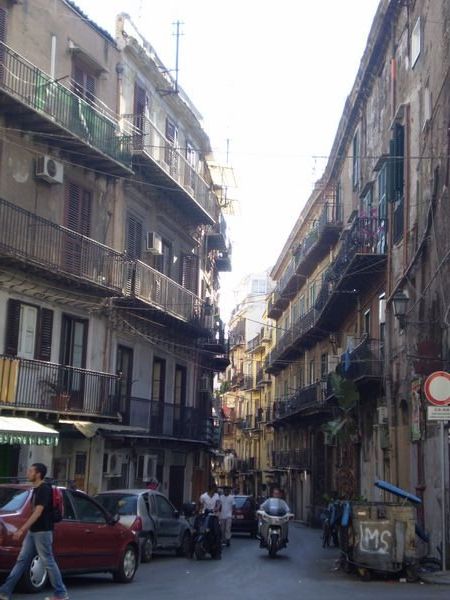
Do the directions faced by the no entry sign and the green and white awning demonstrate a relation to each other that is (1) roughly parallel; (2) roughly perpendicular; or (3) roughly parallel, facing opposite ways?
roughly perpendicular

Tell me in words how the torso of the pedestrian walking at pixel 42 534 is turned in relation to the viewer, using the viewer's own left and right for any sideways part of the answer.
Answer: facing to the left of the viewer

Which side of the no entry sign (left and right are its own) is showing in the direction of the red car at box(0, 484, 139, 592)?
right

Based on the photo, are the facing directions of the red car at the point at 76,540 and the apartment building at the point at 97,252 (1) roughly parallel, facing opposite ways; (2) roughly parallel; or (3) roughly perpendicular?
roughly perpendicular

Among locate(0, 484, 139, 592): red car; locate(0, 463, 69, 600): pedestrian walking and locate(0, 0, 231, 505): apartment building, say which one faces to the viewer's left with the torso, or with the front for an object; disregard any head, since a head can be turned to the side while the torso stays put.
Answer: the pedestrian walking

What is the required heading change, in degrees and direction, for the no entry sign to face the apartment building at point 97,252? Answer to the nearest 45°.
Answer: approximately 135° to its right

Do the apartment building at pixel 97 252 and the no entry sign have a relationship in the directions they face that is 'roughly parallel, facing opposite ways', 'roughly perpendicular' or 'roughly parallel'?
roughly perpendicular

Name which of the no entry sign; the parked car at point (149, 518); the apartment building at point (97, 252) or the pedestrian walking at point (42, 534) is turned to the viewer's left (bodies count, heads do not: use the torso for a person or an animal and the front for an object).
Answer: the pedestrian walking
